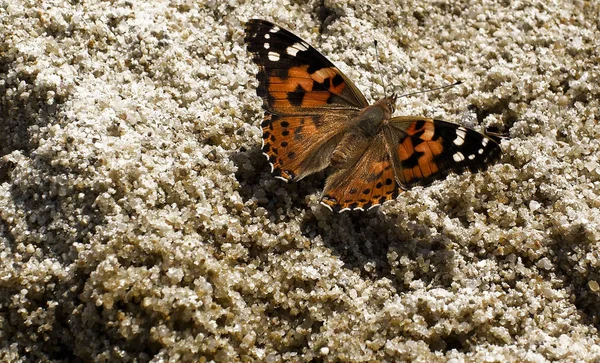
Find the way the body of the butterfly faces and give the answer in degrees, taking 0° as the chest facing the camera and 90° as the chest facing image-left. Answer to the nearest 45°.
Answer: approximately 225°
